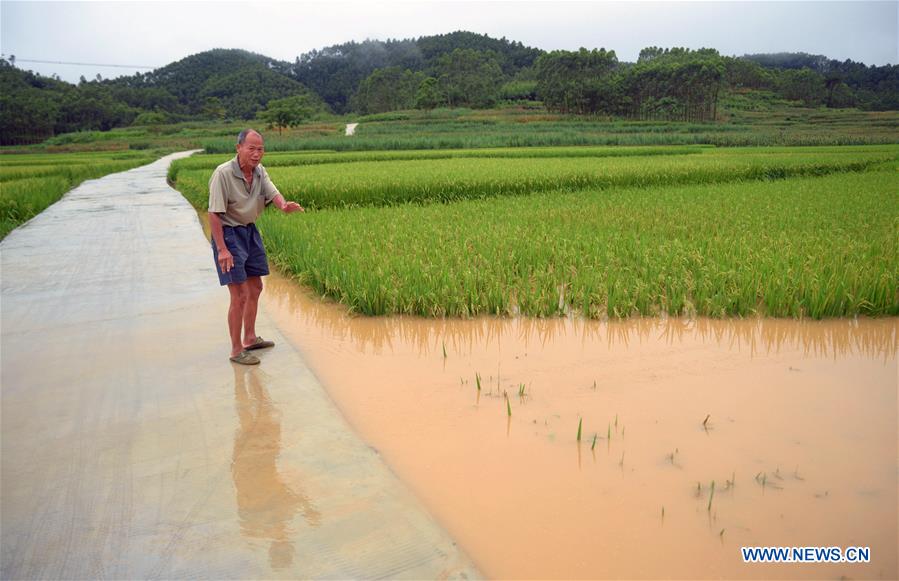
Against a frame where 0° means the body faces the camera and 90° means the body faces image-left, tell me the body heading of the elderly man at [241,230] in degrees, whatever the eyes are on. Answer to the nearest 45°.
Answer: approximately 315°

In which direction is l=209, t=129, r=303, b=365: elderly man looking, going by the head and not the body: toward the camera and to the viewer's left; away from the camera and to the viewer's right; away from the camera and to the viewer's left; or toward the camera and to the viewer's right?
toward the camera and to the viewer's right
